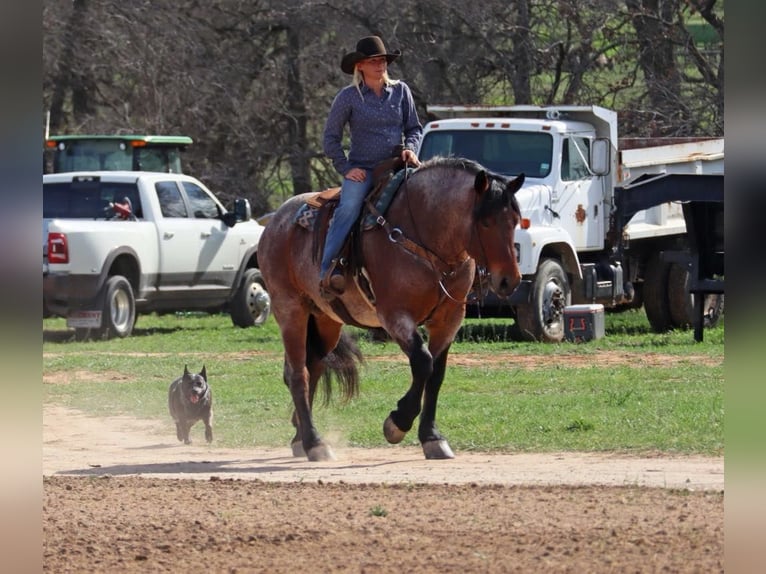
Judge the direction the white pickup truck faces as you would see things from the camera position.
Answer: facing away from the viewer and to the right of the viewer

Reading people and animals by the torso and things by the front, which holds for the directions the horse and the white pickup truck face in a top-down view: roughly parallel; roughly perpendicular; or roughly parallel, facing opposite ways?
roughly perpendicular

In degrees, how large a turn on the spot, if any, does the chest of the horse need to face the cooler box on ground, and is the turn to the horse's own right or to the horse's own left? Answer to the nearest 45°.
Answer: approximately 135° to the horse's own left

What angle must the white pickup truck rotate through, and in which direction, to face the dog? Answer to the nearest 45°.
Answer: approximately 135° to its right

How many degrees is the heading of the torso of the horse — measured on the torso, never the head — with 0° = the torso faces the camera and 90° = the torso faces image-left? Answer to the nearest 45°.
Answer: approximately 315°

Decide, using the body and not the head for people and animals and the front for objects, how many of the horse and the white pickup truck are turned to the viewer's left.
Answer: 0

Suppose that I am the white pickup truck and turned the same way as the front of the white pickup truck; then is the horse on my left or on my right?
on my right

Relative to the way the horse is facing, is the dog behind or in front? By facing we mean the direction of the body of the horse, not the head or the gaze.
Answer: behind

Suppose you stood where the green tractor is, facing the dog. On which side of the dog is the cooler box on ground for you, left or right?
left

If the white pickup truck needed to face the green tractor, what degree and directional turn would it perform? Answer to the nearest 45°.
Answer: approximately 45° to its left

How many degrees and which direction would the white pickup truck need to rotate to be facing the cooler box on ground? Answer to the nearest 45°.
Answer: approximately 90° to its right

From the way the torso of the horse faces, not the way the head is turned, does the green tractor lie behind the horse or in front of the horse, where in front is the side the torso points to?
behind
